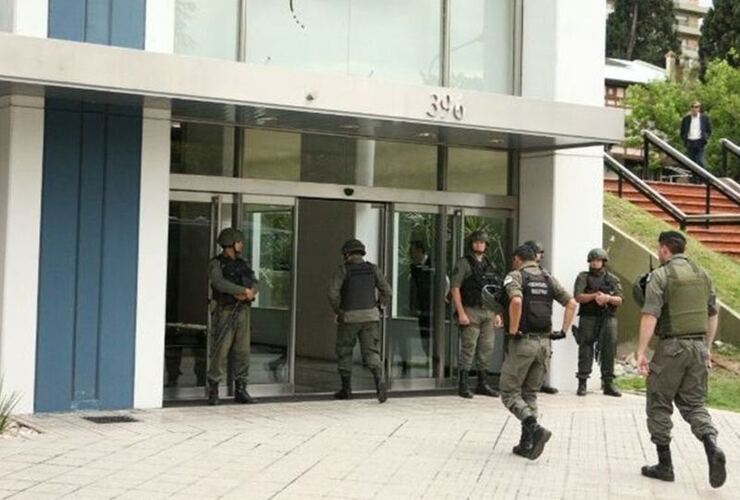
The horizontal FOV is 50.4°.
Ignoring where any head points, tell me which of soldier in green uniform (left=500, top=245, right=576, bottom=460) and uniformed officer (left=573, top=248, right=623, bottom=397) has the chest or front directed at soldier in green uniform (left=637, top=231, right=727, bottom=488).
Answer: the uniformed officer

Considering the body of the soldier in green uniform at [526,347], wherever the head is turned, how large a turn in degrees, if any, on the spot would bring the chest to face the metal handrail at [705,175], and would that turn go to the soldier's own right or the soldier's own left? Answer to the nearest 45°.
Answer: approximately 45° to the soldier's own right

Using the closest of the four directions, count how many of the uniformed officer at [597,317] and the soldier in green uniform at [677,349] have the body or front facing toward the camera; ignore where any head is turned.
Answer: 1

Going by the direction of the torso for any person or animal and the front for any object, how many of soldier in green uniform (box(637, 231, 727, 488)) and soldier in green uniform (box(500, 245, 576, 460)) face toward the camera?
0

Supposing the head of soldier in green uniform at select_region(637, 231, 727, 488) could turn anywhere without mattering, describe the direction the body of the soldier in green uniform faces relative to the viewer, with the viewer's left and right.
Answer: facing away from the viewer and to the left of the viewer

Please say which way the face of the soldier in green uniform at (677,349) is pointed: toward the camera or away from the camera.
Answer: away from the camera

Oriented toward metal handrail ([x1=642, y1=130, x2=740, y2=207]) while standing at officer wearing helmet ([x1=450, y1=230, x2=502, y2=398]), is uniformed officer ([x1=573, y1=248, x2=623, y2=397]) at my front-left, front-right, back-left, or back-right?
front-right

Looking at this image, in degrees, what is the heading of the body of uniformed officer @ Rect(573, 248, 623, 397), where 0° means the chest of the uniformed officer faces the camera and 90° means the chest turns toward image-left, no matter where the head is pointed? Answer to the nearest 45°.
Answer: approximately 0°

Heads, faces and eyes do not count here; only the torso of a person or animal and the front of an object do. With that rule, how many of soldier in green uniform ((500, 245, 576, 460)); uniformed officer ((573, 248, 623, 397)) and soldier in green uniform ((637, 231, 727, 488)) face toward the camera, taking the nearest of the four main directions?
1

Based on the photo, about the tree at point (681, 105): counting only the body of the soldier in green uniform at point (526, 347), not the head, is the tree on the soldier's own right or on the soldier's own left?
on the soldier's own right

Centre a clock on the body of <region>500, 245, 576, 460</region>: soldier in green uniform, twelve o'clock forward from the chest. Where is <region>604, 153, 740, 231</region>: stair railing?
The stair railing is roughly at 2 o'clock from the soldier in green uniform.

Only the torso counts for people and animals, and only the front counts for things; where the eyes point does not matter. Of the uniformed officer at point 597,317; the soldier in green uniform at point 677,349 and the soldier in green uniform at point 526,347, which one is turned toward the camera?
the uniformed officer

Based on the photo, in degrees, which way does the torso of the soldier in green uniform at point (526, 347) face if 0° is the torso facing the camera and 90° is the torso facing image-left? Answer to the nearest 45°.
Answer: approximately 135°

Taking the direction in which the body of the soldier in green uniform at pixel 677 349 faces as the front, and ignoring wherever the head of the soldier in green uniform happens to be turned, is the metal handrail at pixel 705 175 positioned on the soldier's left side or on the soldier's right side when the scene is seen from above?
on the soldier's right side

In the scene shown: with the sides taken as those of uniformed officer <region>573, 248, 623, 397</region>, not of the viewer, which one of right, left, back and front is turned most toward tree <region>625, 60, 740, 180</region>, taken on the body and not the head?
back
